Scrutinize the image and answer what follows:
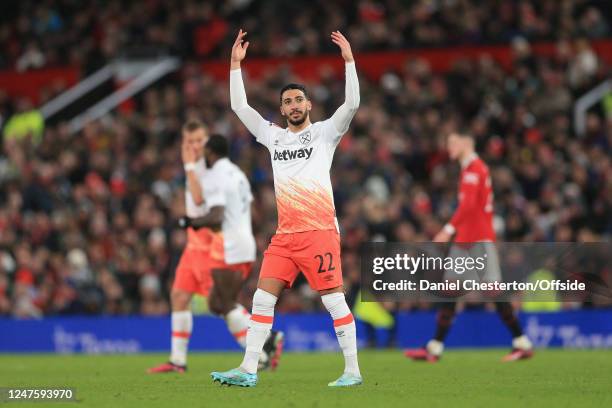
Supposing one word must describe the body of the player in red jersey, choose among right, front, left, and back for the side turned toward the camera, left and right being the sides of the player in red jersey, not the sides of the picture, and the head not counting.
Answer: left
